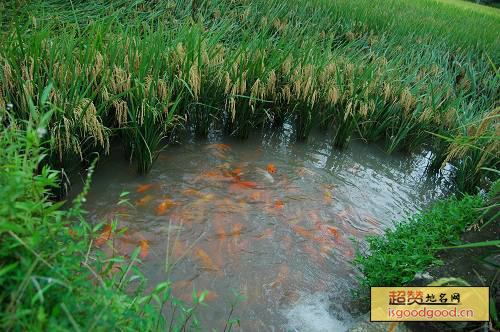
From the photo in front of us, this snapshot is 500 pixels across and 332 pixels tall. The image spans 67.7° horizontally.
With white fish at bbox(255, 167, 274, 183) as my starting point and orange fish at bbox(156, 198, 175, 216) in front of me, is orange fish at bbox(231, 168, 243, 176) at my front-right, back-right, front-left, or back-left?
front-right

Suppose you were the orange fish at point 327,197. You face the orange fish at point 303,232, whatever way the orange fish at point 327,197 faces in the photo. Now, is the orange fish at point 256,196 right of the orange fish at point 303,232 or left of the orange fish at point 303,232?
right

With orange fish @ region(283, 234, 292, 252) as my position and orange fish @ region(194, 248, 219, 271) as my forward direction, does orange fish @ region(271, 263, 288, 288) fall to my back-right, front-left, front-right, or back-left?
front-left
